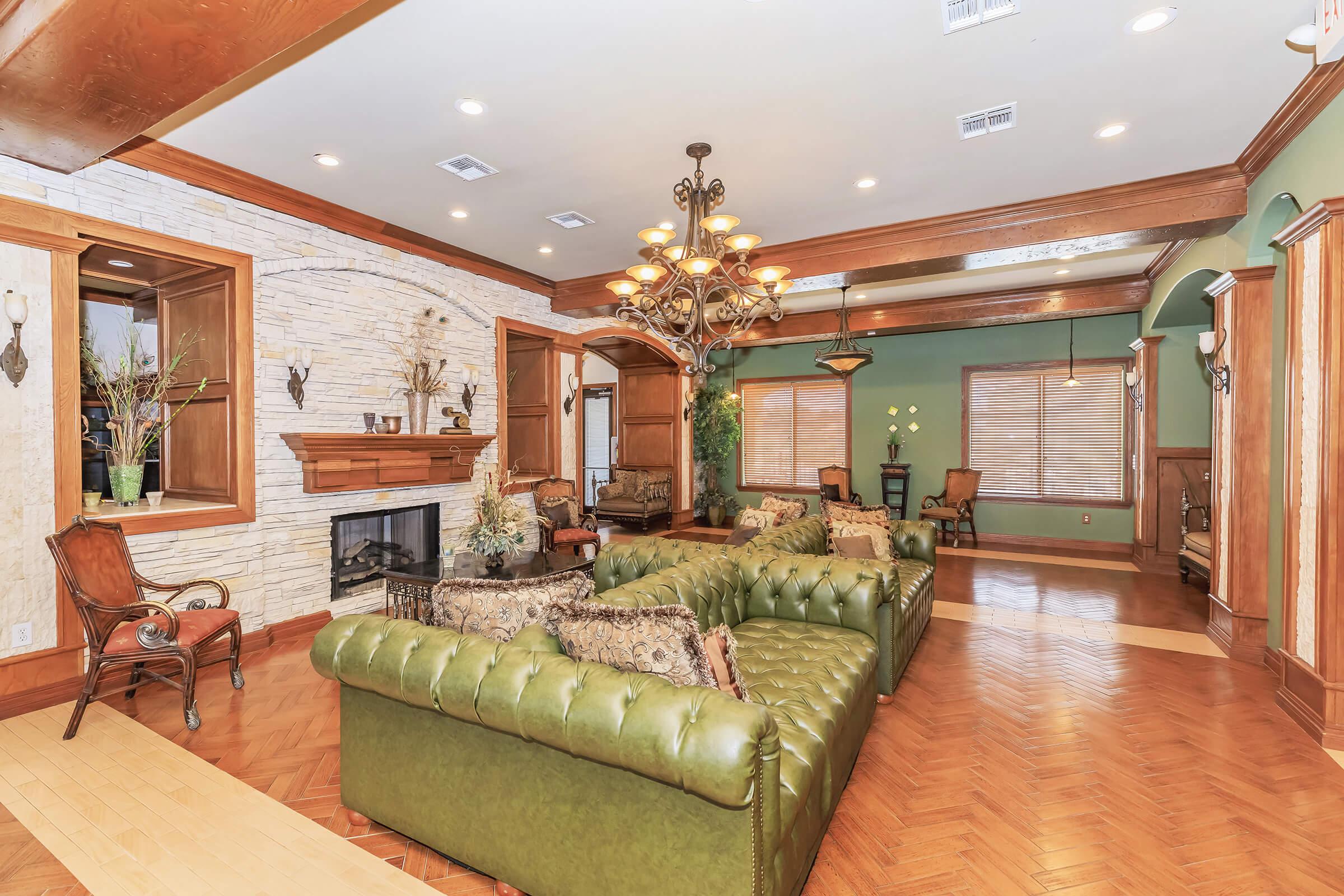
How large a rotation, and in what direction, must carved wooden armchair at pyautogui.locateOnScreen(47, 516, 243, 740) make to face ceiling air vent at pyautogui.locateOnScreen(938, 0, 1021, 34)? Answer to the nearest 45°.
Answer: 0° — it already faces it

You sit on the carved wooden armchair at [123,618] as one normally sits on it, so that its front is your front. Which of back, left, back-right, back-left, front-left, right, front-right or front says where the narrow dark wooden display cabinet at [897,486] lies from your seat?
front-left

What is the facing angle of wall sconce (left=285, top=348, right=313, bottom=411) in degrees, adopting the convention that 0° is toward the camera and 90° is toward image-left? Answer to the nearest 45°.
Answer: approximately 315°

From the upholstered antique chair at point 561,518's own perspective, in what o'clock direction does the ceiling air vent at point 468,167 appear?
The ceiling air vent is roughly at 2 o'clock from the upholstered antique chair.

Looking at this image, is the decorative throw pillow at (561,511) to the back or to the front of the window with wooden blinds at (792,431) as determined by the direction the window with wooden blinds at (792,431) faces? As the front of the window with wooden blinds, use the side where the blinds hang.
to the front

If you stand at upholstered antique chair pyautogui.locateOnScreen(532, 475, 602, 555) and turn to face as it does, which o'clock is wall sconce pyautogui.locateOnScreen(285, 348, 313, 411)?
The wall sconce is roughly at 3 o'clock from the upholstered antique chair.

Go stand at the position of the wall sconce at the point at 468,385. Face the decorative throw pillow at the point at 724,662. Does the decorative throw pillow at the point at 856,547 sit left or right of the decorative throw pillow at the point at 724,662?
left

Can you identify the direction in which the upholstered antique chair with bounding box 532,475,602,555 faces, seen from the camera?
facing the viewer and to the right of the viewer

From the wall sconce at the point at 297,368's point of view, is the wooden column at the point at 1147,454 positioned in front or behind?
in front

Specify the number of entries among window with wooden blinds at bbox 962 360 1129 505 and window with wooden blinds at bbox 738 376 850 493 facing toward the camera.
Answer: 2

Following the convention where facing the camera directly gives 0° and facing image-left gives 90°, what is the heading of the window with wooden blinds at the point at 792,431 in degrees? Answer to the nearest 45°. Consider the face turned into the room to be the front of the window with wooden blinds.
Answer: approximately 0°

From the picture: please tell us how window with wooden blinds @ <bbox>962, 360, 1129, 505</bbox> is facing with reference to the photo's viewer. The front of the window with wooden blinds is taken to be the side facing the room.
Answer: facing the viewer

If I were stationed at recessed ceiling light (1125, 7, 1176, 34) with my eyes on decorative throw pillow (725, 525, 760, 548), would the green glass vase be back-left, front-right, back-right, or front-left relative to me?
front-left

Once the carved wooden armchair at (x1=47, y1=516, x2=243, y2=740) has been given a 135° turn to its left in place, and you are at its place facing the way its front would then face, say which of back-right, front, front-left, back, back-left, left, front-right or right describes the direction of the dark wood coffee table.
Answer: right
